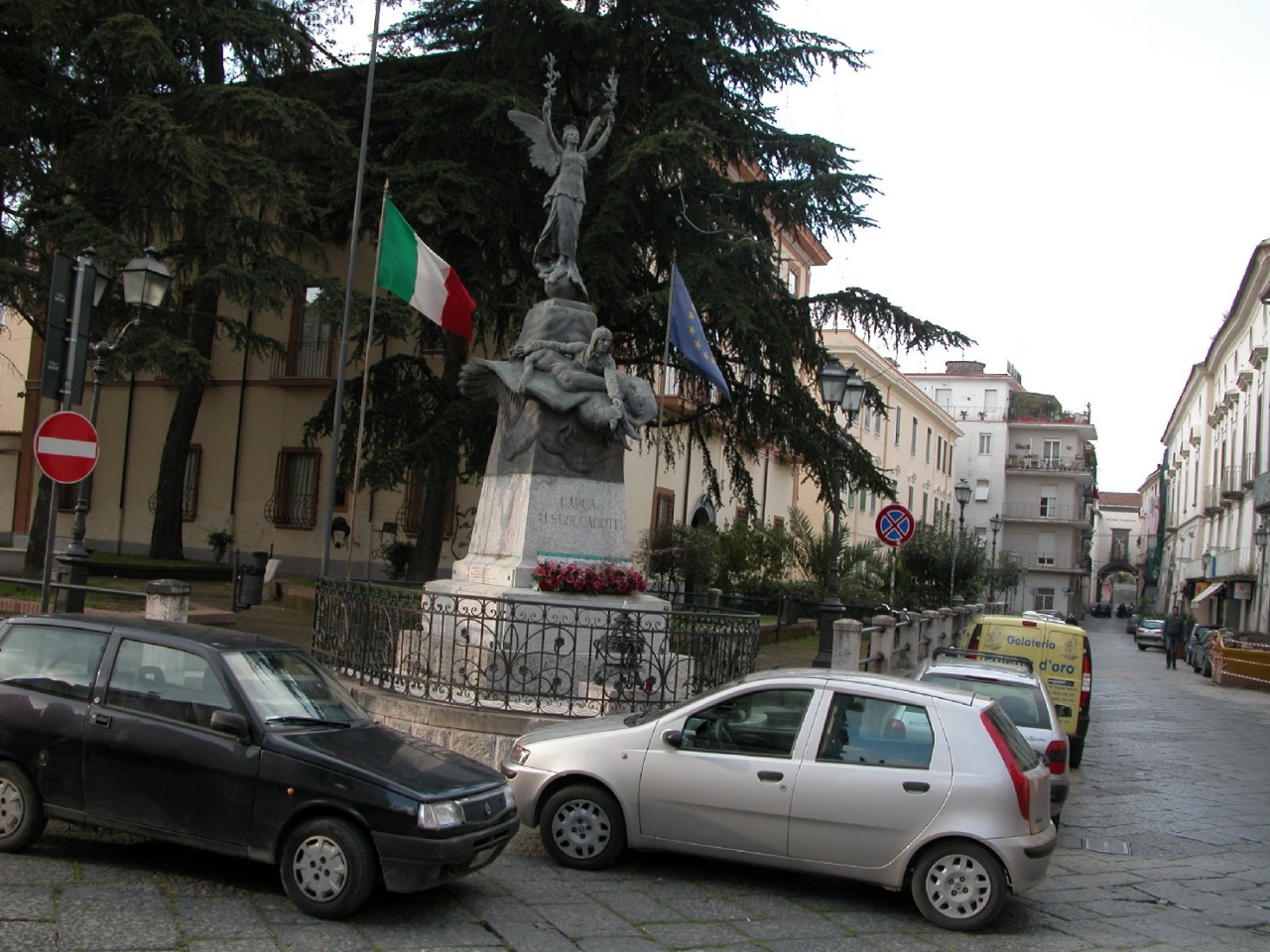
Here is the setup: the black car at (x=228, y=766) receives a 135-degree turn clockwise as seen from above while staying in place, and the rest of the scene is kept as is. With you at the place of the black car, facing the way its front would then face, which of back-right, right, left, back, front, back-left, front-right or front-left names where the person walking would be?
back-right

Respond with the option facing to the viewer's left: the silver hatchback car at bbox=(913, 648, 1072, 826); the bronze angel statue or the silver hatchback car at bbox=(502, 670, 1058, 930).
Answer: the silver hatchback car at bbox=(502, 670, 1058, 930)

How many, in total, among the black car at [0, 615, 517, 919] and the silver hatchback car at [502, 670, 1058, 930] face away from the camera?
0

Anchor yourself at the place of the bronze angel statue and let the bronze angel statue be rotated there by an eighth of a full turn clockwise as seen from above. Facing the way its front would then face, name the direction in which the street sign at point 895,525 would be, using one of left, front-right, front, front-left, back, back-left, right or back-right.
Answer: back-left

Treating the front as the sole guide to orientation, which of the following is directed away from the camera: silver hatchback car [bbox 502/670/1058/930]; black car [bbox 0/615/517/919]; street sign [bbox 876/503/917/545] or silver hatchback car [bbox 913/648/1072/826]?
silver hatchback car [bbox 913/648/1072/826]

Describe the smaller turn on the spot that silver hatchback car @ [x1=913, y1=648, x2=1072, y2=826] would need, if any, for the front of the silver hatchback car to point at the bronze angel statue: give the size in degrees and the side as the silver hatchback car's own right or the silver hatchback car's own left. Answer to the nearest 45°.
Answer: approximately 90° to the silver hatchback car's own left

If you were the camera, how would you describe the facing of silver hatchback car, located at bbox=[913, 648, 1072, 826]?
facing away from the viewer

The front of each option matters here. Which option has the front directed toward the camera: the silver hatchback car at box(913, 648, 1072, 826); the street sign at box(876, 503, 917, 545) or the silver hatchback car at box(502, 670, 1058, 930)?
the street sign

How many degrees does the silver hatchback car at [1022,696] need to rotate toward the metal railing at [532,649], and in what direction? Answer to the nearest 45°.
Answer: approximately 135° to its left

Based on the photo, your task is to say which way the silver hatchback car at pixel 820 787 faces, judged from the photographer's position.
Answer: facing to the left of the viewer

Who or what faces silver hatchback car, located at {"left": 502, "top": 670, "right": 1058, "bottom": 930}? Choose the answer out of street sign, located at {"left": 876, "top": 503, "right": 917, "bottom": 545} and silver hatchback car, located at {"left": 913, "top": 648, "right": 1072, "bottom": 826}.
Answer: the street sign

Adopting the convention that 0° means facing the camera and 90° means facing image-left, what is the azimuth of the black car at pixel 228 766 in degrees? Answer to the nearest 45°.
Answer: approximately 315°

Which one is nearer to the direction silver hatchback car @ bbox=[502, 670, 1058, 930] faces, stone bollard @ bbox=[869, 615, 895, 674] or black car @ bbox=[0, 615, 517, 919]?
the black car

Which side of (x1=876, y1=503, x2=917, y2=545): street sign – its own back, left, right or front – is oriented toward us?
front

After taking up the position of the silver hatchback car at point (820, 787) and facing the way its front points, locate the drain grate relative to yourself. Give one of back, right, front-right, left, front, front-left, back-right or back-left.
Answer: back-right

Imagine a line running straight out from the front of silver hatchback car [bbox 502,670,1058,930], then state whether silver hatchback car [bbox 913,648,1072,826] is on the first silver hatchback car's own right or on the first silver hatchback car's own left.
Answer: on the first silver hatchback car's own right

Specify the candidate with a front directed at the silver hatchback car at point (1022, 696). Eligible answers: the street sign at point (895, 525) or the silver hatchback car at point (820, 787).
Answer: the street sign
